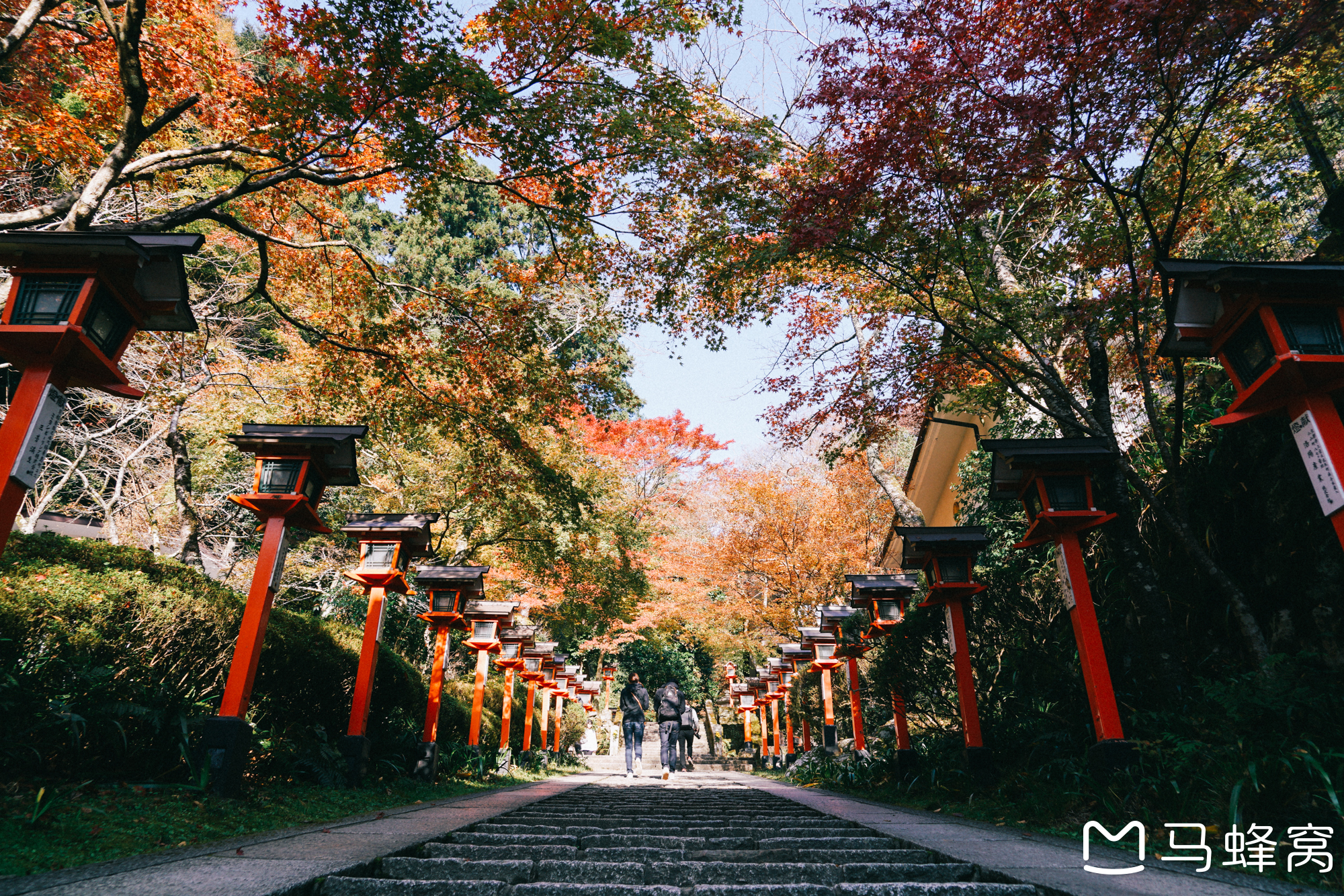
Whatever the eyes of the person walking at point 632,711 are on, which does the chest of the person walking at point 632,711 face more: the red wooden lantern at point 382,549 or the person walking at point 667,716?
the person walking

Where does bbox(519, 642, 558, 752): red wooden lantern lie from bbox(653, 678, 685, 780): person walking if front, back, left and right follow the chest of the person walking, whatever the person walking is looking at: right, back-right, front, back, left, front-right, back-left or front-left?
front-left

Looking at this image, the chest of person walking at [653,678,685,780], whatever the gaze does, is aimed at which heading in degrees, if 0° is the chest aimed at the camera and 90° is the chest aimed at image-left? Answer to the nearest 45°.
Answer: approximately 180°

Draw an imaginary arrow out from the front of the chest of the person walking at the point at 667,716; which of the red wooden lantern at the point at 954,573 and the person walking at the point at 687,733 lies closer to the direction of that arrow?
the person walking

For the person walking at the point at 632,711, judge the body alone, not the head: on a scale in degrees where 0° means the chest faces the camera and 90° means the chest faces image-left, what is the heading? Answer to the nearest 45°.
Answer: approximately 180°

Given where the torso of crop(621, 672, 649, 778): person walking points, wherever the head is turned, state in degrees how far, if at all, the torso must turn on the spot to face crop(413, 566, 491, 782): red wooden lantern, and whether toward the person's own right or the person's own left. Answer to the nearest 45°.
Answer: approximately 135° to the person's own left

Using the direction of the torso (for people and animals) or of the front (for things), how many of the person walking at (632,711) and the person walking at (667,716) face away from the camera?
2

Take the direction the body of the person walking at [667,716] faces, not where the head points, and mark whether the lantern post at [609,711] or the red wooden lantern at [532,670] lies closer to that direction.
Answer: the lantern post

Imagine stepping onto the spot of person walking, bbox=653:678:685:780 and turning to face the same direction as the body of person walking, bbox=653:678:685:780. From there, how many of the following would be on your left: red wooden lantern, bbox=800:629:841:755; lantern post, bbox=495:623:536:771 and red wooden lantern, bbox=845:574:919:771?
1

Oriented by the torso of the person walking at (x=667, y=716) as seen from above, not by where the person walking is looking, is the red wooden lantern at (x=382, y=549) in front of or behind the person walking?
behind

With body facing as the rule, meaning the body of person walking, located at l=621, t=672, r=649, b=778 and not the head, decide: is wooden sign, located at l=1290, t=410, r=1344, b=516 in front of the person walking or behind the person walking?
behind

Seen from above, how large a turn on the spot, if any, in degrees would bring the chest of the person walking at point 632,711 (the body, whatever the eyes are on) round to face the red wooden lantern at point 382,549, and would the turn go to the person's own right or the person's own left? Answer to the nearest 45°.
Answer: approximately 135° to the person's own left

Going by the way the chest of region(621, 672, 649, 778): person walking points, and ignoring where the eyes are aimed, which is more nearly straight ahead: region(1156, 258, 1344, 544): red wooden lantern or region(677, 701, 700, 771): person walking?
the person walking
